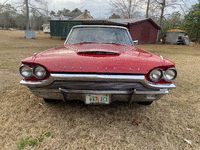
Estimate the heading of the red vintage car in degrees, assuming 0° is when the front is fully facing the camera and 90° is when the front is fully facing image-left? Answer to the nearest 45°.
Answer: approximately 0°

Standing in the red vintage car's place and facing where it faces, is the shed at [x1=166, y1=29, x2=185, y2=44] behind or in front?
behind

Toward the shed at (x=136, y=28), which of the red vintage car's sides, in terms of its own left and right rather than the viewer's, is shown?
back

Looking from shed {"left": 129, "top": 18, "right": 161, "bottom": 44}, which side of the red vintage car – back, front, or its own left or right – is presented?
back
